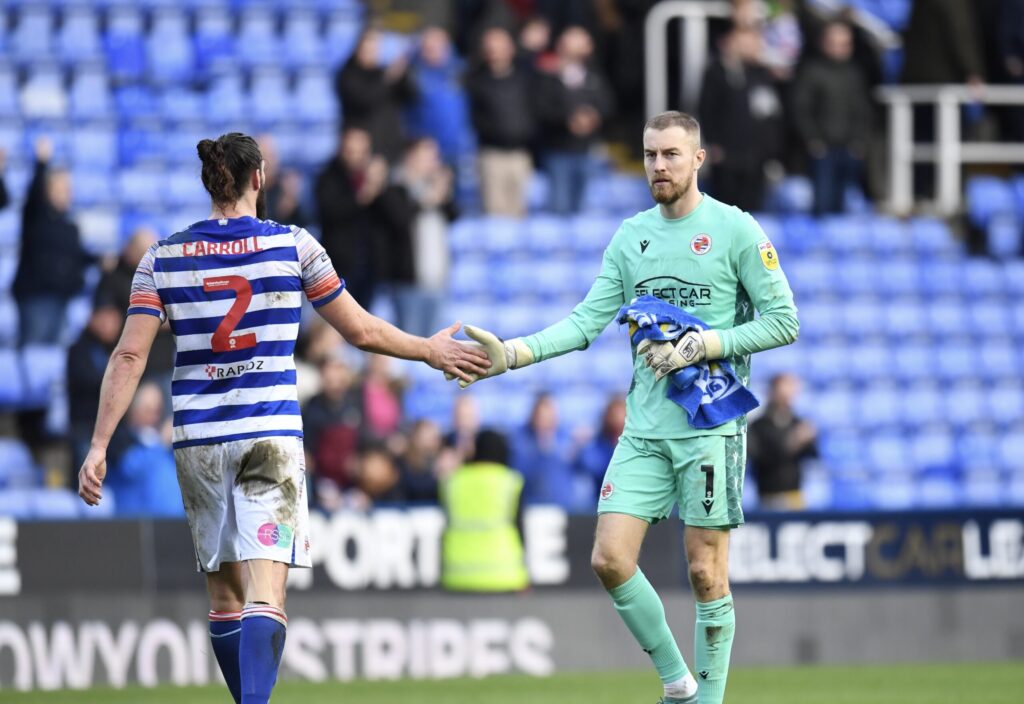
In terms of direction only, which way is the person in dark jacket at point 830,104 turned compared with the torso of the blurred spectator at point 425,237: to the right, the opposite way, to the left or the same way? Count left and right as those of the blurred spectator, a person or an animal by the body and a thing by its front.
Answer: the same way

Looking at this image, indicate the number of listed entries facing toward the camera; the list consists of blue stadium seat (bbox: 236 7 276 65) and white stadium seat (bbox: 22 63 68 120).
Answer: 2

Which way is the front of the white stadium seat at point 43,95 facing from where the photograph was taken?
facing the viewer

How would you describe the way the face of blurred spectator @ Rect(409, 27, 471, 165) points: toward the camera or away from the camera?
toward the camera

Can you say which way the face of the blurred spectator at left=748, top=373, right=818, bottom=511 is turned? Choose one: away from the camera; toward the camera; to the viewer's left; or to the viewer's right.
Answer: toward the camera

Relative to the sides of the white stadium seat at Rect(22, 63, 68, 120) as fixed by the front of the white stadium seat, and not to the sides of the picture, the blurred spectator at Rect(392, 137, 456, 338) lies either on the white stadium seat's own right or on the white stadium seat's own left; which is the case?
on the white stadium seat's own left

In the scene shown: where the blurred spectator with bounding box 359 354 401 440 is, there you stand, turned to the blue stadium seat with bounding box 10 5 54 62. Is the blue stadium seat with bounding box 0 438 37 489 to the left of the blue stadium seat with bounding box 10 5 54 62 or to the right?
left

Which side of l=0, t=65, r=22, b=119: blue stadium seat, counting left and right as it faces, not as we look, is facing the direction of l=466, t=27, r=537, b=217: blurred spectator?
left

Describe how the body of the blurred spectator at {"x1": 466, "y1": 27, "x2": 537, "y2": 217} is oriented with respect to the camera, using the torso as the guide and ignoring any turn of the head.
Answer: toward the camera

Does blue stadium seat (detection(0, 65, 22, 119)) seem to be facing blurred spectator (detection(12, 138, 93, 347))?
yes

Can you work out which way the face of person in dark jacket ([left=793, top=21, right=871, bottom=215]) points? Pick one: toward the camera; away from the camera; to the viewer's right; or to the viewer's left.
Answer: toward the camera

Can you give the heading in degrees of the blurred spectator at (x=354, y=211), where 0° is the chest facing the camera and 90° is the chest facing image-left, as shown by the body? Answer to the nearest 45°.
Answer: approximately 315°

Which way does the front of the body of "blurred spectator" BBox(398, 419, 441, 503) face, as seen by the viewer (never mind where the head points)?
toward the camera

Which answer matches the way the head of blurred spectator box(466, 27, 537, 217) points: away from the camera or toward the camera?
toward the camera

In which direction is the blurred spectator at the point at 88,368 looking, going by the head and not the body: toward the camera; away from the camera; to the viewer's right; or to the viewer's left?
toward the camera

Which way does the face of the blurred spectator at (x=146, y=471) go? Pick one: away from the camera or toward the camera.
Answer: toward the camera

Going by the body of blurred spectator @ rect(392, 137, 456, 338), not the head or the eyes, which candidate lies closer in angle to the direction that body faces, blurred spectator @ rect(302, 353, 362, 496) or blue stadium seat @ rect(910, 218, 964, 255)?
the blurred spectator

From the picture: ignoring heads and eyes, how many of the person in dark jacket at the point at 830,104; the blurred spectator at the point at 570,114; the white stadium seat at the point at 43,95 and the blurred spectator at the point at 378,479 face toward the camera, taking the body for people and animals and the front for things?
4
